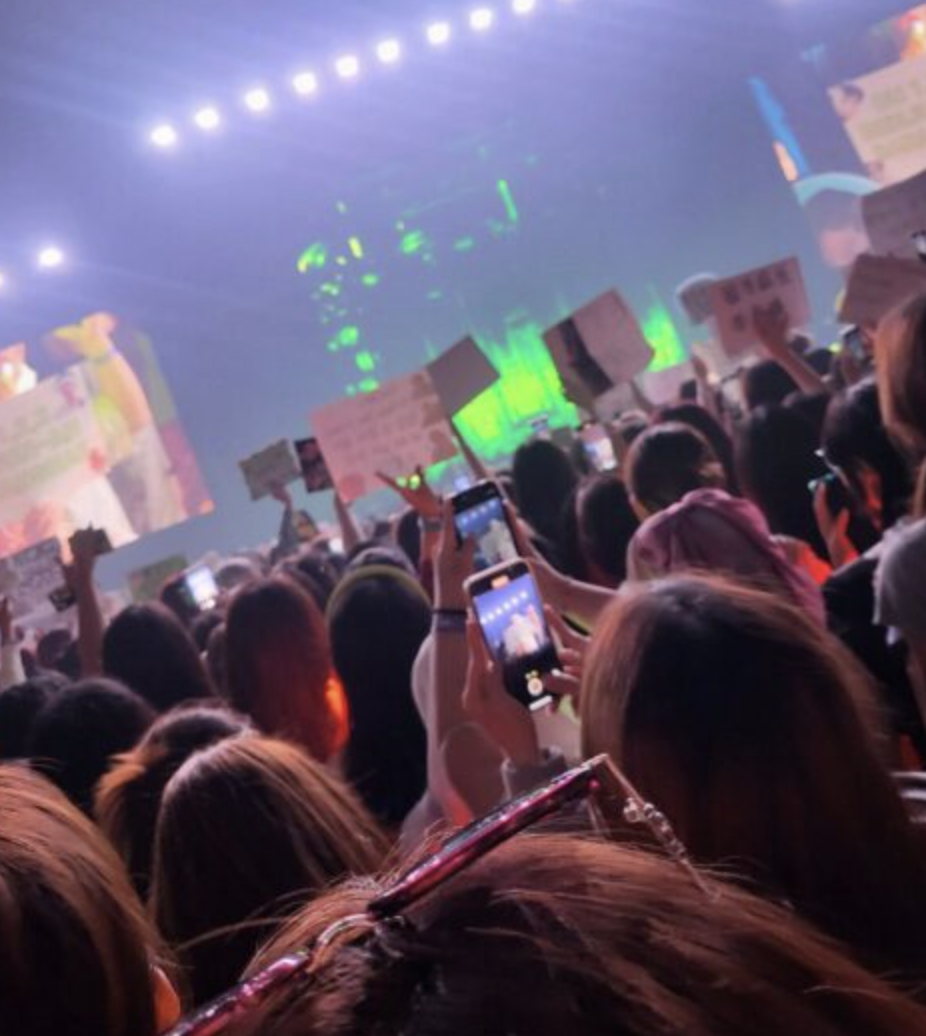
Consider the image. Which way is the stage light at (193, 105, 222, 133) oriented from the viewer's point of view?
toward the camera

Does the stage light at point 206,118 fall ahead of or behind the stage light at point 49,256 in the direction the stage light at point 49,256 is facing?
ahead

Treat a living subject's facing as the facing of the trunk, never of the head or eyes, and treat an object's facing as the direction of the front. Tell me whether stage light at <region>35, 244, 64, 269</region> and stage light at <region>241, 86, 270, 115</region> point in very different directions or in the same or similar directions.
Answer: same or similar directions

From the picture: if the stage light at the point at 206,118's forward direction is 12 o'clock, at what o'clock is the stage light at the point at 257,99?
the stage light at the point at 257,99 is roughly at 8 o'clock from the stage light at the point at 206,118.

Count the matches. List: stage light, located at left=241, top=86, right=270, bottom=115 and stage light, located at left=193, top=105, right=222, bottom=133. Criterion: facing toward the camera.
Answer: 2

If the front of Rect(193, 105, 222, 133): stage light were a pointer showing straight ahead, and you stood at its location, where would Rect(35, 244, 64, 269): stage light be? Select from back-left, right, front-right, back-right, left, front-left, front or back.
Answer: back-right

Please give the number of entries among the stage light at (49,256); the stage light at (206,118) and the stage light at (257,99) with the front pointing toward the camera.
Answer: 3

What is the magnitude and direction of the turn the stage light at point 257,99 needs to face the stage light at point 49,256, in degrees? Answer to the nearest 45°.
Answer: approximately 135° to its right

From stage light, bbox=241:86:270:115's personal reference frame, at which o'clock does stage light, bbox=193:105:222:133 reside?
stage light, bbox=193:105:222:133 is roughly at 2 o'clock from stage light, bbox=241:86:270:115.

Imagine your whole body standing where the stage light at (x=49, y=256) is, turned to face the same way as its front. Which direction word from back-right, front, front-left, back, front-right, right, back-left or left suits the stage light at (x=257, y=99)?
front-left

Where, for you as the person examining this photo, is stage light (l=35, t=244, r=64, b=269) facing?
facing the viewer

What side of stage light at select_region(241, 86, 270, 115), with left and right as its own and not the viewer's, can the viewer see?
front

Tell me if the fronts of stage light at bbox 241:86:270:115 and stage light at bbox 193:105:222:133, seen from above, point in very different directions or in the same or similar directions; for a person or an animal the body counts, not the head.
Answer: same or similar directions
